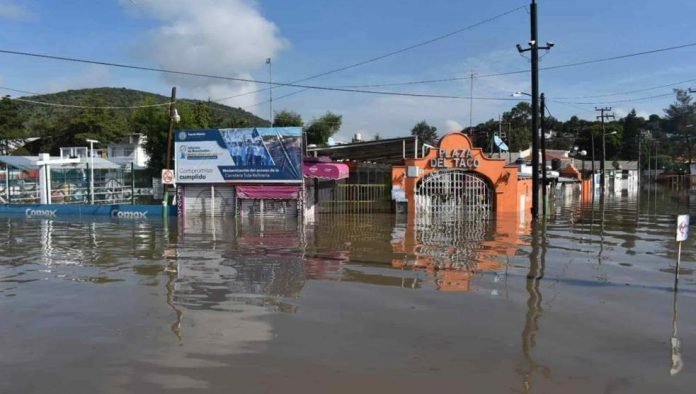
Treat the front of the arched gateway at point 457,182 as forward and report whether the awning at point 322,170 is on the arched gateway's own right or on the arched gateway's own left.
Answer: on the arched gateway's own right

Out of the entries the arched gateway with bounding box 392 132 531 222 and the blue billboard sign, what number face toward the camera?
2

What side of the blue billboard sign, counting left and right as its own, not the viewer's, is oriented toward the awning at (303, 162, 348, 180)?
left

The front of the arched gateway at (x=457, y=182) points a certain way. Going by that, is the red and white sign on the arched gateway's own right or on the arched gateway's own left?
on the arched gateway's own right

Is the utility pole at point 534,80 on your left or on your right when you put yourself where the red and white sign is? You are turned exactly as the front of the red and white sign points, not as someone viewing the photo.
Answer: on your left

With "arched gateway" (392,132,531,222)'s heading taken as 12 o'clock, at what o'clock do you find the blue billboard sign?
The blue billboard sign is roughly at 2 o'clock from the arched gateway.

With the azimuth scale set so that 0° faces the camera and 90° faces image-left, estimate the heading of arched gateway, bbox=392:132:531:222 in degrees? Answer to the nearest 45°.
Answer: approximately 0°

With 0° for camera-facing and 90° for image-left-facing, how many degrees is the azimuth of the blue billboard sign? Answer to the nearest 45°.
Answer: approximately 0°
